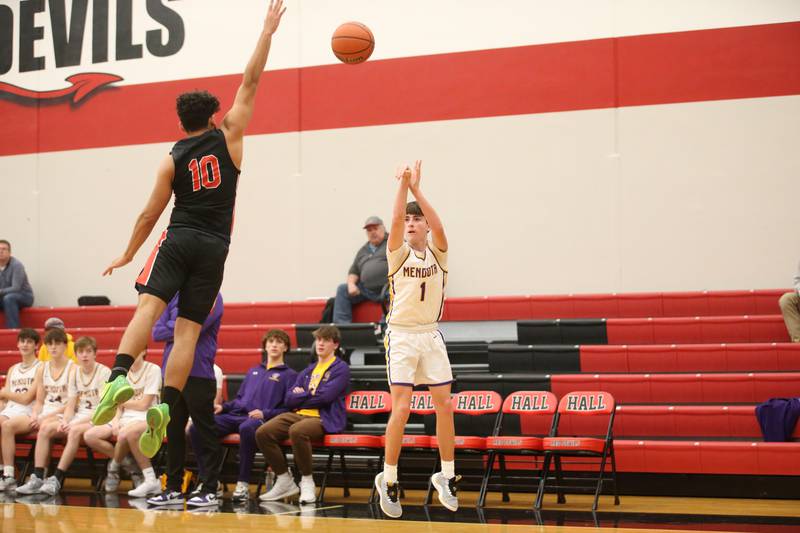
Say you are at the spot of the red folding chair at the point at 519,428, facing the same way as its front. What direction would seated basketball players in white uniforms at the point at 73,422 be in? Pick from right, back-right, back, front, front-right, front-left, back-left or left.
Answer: front-right

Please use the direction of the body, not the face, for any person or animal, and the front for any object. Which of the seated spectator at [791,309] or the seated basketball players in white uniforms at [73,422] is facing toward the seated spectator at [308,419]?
the seated spectator at [791,309]

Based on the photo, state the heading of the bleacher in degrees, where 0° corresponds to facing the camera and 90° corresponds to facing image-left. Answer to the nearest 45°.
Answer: approximately 0°

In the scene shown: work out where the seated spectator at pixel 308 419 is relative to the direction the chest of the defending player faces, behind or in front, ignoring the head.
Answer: in front

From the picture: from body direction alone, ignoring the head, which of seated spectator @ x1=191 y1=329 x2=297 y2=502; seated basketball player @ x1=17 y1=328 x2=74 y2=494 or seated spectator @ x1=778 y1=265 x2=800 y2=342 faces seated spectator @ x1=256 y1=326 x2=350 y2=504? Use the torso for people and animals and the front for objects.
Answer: seated spectator @ x1=778 y1=265 x2=800 y2=342

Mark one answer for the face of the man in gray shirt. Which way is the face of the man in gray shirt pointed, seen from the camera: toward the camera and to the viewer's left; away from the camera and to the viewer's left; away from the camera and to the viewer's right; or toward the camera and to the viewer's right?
toward the camera and to the viewer's left

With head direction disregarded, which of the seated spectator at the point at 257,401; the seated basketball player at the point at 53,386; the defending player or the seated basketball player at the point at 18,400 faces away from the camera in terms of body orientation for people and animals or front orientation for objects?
the defending player

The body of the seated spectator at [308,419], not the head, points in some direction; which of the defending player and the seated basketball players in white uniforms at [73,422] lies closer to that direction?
the defending player

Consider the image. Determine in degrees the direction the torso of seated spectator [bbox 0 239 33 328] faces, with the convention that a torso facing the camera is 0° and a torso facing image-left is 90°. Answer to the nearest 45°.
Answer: approximately 45°

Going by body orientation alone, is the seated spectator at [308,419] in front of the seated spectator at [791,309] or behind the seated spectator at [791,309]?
in front

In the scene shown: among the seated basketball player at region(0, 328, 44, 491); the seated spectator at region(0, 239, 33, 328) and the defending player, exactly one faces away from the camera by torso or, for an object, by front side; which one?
the defending player

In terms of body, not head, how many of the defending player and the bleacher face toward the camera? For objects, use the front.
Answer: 1
